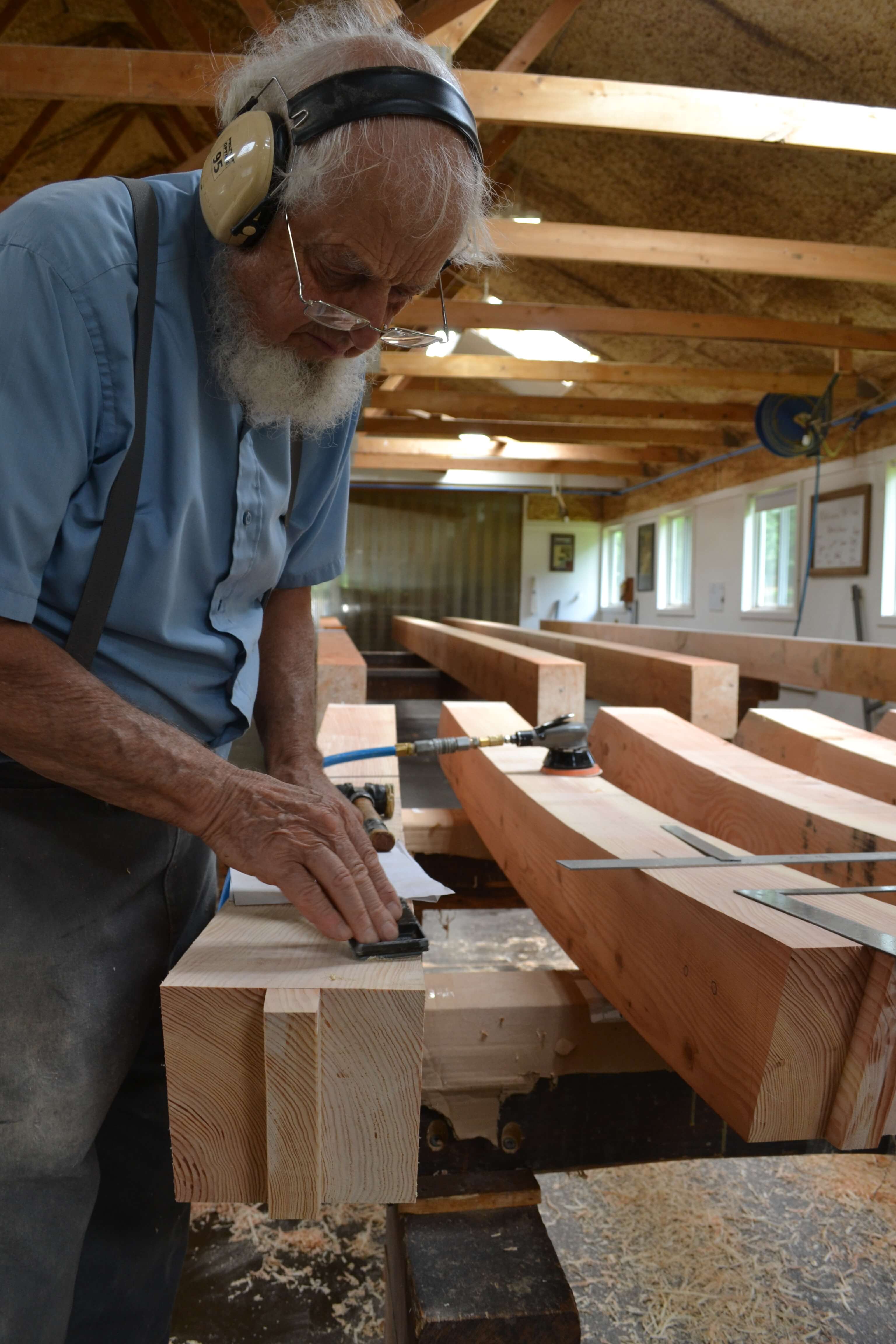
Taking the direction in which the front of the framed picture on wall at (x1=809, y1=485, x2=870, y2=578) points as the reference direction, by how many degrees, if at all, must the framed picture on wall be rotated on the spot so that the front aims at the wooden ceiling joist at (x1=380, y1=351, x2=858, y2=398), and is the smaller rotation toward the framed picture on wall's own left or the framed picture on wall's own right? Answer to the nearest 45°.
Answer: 0° — it already faces it

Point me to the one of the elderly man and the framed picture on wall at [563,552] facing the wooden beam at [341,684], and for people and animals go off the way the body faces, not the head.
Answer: the framed picture on wall

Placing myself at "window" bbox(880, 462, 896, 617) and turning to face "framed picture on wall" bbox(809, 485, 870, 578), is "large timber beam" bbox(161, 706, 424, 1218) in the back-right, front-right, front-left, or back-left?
back-left

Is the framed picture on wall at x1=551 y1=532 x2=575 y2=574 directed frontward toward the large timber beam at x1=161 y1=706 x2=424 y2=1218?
yes

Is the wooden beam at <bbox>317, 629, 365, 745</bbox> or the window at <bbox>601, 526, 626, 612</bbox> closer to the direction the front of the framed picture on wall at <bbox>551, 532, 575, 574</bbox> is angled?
the wooden beam

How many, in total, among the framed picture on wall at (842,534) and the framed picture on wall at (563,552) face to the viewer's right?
0

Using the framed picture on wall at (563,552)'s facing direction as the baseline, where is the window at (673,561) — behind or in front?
in front

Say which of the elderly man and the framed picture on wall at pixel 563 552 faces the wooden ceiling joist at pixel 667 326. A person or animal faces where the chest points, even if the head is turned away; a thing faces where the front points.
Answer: the framed picture on wall

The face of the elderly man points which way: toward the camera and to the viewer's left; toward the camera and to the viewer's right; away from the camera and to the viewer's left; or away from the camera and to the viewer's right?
toward the camera and to the viewer's right

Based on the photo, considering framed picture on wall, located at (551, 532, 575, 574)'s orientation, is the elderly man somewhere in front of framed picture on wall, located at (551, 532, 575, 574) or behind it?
in front

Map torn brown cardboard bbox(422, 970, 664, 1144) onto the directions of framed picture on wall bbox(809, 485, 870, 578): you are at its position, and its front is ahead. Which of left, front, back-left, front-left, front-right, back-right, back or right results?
front-left

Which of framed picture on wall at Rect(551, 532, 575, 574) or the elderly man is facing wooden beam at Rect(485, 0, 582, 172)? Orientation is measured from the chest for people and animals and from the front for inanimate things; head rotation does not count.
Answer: the framed picture on wall

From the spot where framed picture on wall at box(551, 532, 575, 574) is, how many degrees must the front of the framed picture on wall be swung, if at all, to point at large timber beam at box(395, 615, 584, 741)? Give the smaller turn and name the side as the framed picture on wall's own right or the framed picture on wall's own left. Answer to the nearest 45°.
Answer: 0° — it already faces it

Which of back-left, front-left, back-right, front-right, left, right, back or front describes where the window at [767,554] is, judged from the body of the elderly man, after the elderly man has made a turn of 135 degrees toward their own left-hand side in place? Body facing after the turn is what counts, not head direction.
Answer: front-right

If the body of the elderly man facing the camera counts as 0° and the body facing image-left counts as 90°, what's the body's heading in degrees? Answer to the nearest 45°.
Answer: approximately 315°
